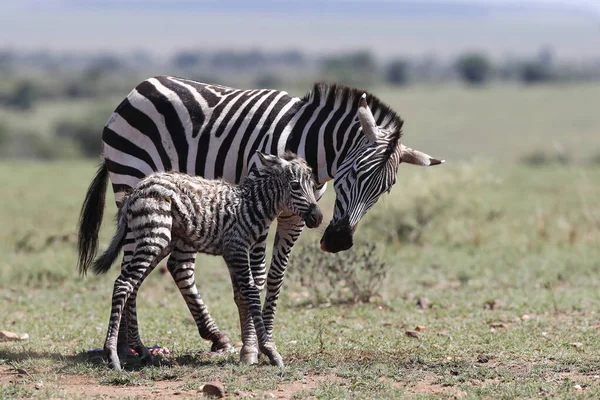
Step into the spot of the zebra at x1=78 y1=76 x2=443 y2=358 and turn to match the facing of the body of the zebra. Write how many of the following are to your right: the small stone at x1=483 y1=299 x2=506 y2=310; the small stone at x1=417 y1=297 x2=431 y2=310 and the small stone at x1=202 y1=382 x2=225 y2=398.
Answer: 1

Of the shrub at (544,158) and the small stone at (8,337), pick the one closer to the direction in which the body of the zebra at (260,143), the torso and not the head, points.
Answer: the shrub

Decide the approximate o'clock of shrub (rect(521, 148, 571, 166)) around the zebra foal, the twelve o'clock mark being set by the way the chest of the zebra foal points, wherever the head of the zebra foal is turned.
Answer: The shrub is roughly at 10 o'clock from the zebra foal.

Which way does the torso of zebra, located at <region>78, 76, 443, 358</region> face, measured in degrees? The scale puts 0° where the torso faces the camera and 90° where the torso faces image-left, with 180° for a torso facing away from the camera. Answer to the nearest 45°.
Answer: approximately 270°

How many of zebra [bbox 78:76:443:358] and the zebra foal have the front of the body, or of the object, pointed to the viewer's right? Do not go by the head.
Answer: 2

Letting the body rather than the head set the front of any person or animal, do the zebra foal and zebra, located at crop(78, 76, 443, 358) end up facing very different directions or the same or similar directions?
same or similar directions

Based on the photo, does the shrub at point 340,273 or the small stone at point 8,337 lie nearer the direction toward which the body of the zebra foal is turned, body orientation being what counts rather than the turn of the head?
the shrub

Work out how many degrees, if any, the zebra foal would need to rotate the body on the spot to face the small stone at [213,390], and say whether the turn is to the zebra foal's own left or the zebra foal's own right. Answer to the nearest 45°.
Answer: approximately 90° to the zebra foal's own right

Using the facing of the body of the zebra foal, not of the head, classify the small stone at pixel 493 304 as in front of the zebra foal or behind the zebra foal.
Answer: in front

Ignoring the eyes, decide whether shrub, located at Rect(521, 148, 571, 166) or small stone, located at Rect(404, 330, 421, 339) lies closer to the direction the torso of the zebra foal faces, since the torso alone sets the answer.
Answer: the small stone

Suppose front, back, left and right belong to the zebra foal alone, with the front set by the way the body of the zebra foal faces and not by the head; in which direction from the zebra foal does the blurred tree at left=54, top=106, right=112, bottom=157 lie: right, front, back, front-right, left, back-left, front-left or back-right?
left

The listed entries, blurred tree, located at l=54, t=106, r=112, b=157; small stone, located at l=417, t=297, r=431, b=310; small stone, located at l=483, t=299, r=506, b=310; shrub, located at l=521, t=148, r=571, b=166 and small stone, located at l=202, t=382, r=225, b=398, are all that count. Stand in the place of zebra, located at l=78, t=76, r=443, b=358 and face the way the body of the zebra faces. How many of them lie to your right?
1

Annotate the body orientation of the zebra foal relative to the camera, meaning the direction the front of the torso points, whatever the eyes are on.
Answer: to the viewer's right

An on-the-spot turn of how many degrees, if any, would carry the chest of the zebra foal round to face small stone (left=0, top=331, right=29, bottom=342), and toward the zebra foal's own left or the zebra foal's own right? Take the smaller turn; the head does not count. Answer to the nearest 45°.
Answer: approximately 135° to the zebra foal's own left

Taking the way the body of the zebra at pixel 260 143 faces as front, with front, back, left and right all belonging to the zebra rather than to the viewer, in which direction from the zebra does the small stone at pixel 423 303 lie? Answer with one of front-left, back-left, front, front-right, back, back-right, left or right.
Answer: front-left
